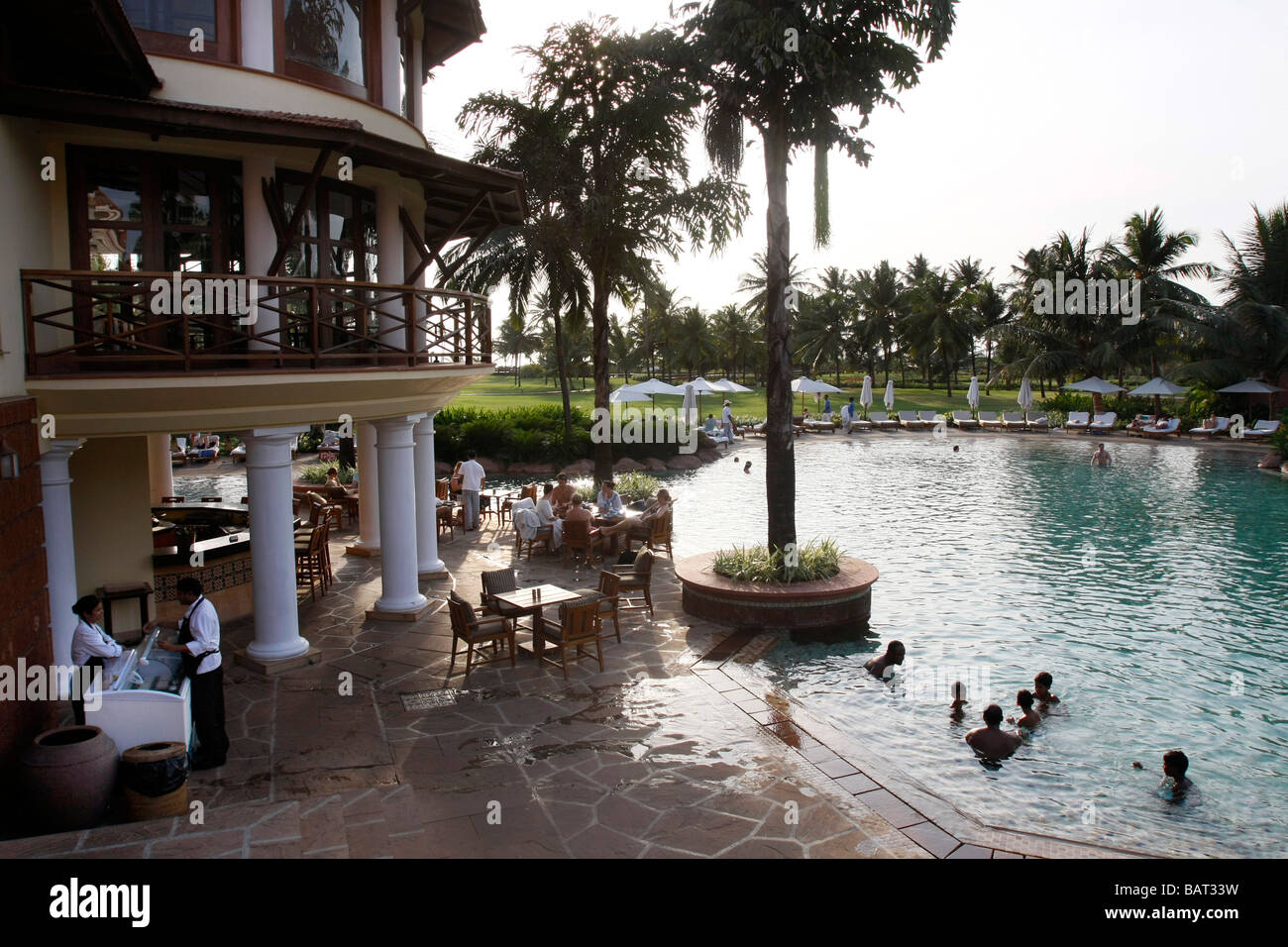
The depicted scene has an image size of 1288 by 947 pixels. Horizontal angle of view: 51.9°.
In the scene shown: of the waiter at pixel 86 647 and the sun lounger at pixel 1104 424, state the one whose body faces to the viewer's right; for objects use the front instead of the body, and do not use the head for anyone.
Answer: the waiter

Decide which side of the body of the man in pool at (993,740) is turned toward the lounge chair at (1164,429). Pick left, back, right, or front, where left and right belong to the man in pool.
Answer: front

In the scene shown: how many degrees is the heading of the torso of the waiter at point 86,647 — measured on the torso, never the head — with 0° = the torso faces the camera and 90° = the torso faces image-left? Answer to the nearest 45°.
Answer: approximately 270°

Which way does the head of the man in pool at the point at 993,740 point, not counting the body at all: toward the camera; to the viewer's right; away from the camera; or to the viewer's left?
away from the camera

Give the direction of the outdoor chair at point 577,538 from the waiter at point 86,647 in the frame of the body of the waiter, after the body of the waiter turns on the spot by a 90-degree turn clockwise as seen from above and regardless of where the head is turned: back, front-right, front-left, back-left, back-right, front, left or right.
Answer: back-left

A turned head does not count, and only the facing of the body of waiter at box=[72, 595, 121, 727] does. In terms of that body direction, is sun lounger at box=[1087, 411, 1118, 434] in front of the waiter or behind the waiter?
in front

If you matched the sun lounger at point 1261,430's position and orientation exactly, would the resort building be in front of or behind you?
in front

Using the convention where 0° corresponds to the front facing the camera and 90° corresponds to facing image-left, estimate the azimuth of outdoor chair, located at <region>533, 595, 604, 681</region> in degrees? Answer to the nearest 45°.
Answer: approximately 135°

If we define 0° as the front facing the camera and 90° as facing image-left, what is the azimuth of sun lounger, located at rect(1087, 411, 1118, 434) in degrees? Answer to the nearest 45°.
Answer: approximately 45°

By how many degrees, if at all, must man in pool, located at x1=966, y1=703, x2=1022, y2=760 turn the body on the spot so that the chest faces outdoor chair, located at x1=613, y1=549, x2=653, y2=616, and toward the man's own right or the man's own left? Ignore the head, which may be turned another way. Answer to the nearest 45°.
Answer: approximately 45° to the man's own left

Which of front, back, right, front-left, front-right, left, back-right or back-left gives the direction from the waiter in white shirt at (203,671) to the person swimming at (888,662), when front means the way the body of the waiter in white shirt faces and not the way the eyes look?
back

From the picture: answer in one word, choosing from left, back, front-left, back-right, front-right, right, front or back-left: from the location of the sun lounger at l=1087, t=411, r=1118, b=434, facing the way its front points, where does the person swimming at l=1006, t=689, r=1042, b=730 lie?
front-left

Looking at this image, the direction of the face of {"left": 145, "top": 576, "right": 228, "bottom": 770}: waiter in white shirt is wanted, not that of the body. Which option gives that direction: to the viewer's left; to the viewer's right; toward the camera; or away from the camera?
to the viewer's left
